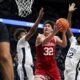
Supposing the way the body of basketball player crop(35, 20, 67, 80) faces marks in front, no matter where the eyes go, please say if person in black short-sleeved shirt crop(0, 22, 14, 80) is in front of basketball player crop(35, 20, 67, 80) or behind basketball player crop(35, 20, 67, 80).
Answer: in front

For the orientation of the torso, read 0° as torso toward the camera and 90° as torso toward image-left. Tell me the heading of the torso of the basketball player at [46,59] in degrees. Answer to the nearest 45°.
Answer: approximately 0°

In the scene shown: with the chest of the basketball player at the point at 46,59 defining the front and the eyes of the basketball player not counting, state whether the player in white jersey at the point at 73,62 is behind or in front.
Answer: behind
